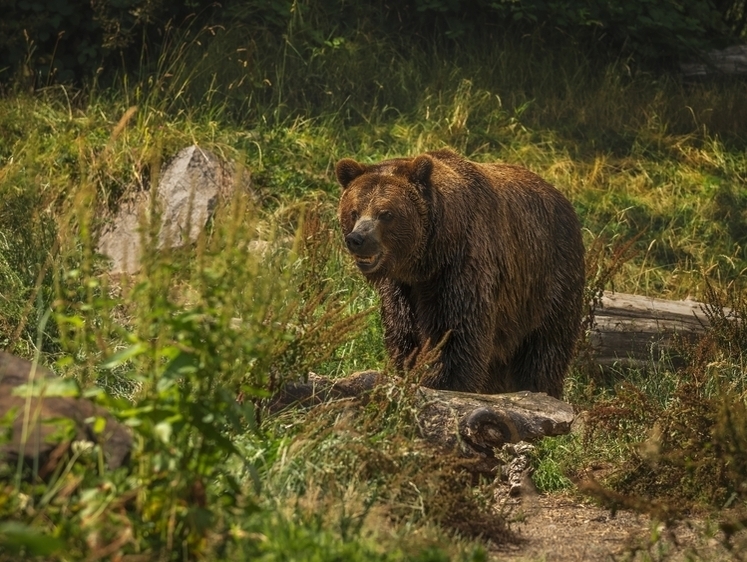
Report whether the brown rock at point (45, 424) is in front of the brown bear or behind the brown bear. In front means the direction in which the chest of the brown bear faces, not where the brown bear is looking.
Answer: in front

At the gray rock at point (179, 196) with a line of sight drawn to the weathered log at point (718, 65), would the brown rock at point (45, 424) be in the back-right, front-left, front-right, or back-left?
back-right

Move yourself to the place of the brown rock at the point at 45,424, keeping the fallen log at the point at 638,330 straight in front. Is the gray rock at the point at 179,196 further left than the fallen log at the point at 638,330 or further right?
left

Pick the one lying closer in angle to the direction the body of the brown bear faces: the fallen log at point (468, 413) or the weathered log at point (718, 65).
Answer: the fallen log

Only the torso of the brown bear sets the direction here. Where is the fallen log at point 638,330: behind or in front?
behind

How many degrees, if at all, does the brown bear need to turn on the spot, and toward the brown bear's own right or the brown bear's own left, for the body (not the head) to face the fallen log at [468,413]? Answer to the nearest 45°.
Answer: approximately 45° to the brown bear's own left

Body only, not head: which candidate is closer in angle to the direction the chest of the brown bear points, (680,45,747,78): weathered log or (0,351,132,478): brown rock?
the brown rock

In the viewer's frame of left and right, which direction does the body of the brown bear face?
facing the viewer and to the left of the viewer

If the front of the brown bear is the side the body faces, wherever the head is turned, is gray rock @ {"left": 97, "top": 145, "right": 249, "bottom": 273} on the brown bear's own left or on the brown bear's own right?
on the brown bear's own right
